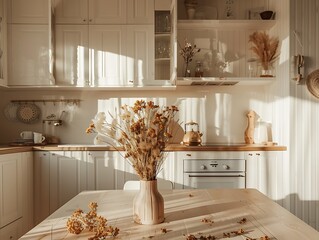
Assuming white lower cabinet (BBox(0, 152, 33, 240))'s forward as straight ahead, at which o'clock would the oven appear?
The oven is roughly at 11 o'clock from the white lower cabinet.

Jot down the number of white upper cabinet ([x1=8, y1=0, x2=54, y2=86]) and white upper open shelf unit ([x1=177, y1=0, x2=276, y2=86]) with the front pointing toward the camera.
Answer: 2

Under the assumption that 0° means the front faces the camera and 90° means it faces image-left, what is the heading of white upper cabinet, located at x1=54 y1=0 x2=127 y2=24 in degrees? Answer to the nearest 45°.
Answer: approximately 0°

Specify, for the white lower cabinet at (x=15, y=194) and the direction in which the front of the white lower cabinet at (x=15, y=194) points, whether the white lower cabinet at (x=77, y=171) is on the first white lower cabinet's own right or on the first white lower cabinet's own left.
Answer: on the first white lower cabinet's own left

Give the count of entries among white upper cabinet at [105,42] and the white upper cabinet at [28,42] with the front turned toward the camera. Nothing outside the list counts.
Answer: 2

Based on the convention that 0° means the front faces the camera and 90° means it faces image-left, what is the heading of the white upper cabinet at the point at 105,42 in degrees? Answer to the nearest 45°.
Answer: approximately 0°

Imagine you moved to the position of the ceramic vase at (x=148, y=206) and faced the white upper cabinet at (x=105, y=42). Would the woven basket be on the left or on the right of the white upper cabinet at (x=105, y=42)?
right

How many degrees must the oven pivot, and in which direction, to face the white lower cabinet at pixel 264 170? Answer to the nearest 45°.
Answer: approximately 90° to its left
